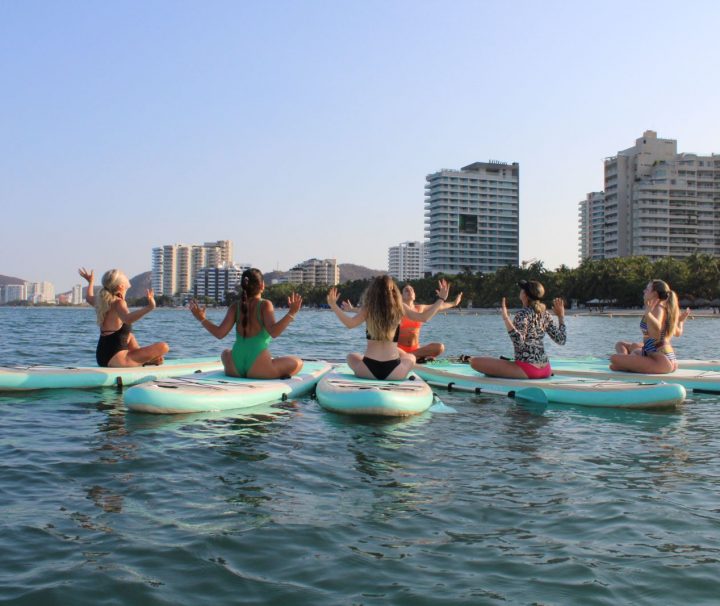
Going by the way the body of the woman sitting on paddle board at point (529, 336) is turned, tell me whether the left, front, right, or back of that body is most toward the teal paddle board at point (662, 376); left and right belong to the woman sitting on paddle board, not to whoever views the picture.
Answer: right

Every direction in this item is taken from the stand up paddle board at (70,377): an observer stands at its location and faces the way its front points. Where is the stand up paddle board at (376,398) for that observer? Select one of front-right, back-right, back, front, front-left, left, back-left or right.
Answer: front-right

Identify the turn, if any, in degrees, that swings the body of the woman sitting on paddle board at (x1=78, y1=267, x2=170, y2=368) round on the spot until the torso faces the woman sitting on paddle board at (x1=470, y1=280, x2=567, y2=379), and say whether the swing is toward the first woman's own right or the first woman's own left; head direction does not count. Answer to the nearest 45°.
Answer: approximately 90° to the first woman's own right

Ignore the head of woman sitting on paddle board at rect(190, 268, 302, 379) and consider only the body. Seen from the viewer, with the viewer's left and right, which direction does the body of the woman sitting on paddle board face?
facing away from the viewer and to the right of the viewer

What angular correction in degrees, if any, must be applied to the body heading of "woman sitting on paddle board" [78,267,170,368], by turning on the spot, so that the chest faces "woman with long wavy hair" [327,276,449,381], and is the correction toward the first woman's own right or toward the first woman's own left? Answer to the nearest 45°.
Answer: approximately 90° to the first woman's own right

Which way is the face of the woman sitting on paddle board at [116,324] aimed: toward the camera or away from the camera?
away from the camera

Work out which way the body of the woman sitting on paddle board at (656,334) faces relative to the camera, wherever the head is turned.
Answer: to the viewer's left

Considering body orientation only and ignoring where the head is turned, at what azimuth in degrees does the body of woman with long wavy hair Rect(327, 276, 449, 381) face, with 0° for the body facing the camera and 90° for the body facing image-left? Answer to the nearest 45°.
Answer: approximately 180°

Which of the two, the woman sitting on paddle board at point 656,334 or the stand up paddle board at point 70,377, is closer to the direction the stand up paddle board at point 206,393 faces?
the woman sitting on paddle board

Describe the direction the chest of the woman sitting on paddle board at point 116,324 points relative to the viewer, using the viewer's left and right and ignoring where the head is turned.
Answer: facing away from the viewer and to the right of the viewer

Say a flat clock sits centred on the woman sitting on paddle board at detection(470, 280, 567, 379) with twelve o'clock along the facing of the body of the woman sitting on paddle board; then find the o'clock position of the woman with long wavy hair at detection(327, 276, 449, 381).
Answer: The woman with long wavy hair is roughly at 9 o'clock from the woman sitting on paddle board.

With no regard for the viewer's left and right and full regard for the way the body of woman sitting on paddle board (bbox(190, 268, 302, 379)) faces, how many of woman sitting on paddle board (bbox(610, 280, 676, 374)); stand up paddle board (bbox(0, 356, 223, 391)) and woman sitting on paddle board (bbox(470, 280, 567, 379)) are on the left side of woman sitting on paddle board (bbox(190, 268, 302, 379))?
1

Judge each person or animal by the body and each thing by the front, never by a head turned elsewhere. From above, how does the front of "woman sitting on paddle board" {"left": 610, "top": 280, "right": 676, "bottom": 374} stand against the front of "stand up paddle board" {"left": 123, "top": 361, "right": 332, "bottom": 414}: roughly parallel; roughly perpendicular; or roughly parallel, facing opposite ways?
roughly perpendicular

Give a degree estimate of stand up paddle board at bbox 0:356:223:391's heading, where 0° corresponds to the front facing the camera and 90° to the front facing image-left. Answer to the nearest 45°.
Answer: approximately 270°

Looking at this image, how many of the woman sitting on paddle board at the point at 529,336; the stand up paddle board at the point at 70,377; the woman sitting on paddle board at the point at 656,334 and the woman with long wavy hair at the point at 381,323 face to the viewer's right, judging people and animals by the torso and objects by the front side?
1
